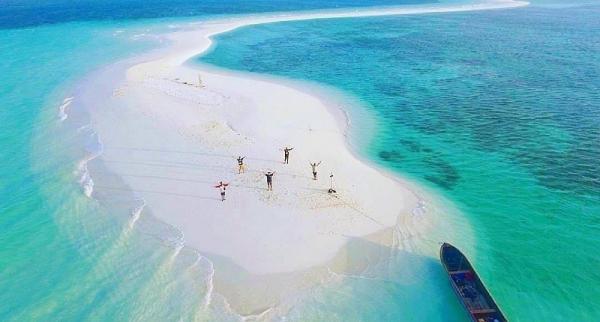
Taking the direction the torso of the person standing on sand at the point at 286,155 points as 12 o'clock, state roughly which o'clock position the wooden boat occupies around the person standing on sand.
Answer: The wooden boat is roughly at 11 o'clock from the person standing on sand.

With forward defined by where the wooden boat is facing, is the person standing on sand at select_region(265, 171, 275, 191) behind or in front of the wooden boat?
in front

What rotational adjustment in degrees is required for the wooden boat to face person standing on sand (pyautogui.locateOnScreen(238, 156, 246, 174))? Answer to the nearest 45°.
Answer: approximately 45° to its left

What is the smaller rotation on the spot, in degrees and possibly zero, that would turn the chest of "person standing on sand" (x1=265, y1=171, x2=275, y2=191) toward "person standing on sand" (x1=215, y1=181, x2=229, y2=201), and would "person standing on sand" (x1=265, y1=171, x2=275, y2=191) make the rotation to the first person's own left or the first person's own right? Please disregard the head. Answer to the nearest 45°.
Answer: approximately 90° to the first person's own right

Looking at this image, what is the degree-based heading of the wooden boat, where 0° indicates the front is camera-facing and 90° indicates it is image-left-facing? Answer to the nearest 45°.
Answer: approximately 135°

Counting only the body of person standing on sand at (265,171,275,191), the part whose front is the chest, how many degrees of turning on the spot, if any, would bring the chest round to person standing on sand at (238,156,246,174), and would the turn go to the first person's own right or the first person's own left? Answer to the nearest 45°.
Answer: approximately 135° to the first person's own right

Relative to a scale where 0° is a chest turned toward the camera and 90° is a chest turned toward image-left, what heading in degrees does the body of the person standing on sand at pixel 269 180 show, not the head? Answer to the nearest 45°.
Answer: approximately 0°

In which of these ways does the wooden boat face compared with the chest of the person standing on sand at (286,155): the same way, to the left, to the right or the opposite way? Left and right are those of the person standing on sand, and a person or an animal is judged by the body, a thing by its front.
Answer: the opposite way

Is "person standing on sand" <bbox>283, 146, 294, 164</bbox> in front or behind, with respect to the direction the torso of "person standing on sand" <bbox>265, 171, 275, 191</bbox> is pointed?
behind

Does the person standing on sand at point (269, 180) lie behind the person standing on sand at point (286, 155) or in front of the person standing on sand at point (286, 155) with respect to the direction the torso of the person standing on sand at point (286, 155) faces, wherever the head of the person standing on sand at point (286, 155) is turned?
in front

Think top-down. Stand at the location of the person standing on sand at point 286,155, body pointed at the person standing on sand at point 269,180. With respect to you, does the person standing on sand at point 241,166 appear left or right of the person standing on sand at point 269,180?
right
